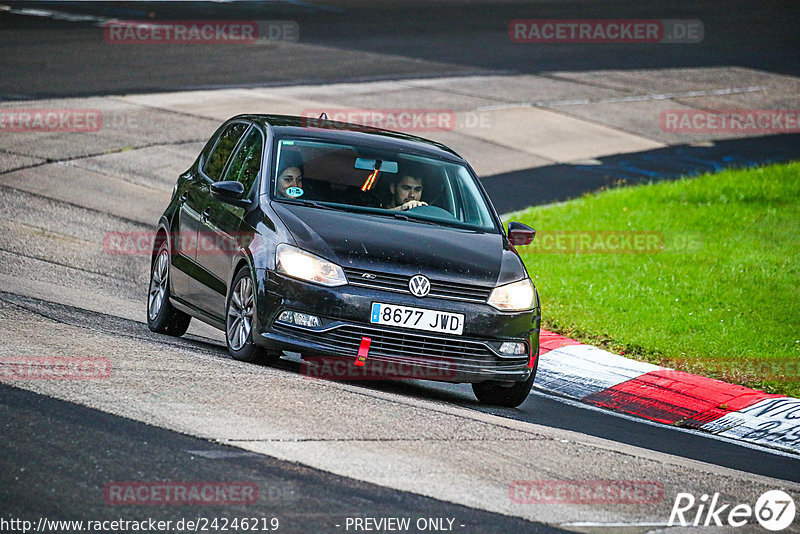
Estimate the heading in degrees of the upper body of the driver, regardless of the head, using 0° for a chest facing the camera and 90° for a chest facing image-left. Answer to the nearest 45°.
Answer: approximately 315°

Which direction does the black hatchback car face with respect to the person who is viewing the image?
facing the viewer and to the right of the viewer

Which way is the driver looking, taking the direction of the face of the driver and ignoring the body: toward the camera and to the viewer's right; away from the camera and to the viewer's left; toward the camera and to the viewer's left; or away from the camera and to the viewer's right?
toward the camera and to the viewer's right
